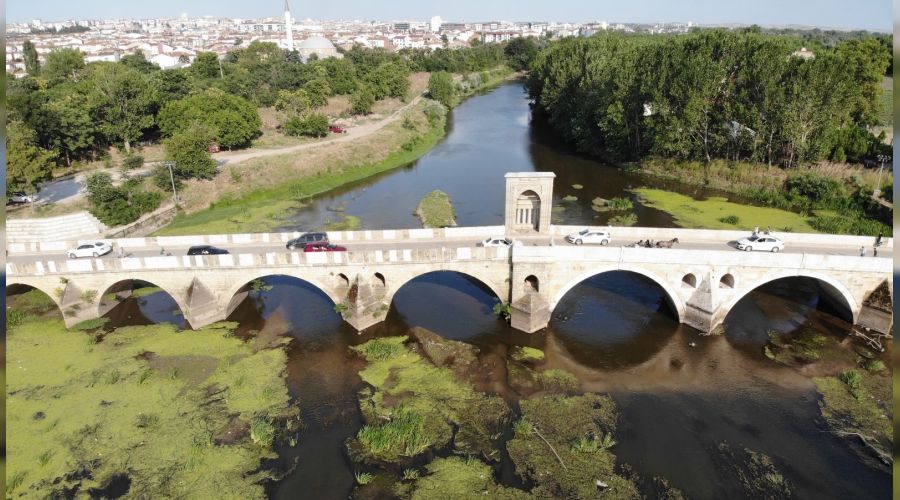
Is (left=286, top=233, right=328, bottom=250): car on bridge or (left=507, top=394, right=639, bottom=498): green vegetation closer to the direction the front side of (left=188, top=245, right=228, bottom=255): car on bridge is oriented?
the car on bridge

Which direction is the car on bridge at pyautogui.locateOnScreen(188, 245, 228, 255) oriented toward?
to the viewer's right

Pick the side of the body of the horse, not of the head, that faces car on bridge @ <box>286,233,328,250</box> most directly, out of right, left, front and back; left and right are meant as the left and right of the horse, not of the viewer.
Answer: back

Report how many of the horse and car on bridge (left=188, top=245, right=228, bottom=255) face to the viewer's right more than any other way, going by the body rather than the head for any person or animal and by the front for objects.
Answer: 2

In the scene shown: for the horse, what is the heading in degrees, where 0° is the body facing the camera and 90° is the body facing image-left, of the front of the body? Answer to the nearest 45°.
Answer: approximately 270°

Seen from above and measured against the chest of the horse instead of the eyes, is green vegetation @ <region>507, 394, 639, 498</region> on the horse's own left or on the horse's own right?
on the horse's own right

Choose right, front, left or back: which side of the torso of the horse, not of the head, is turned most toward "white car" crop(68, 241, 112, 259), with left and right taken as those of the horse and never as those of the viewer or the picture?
back
